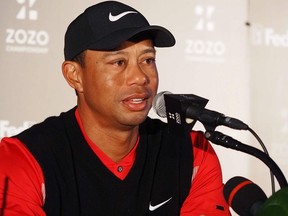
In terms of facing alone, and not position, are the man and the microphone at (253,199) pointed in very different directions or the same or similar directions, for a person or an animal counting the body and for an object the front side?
very different directions

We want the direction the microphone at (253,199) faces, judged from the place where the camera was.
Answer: facing away from the viewer and to the left of the viewer

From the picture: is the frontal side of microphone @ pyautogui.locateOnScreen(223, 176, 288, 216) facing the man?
yes

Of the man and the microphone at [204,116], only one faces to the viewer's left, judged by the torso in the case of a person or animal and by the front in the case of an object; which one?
the microphone

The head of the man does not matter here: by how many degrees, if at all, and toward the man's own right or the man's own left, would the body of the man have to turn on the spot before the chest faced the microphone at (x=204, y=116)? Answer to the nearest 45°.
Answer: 0° — they already face it

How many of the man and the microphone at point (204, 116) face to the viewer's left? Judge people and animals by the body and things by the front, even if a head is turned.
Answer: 1

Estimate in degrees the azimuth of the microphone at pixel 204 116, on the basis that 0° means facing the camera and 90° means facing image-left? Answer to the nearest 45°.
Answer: approximately 90°

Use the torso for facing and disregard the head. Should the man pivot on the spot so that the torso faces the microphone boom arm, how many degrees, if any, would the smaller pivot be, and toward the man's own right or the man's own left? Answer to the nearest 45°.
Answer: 0° — they already face it
